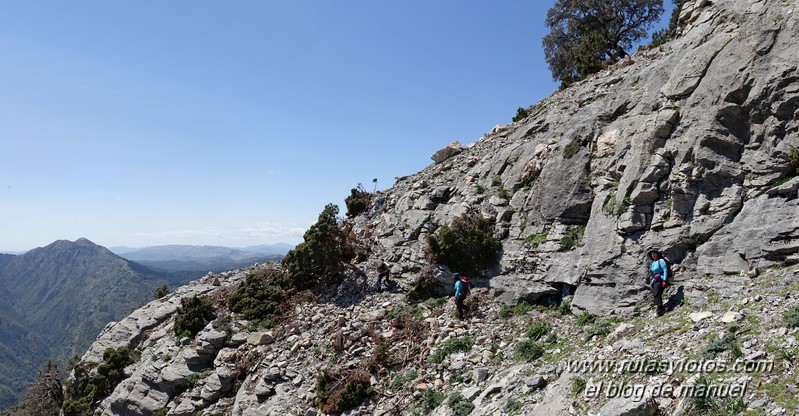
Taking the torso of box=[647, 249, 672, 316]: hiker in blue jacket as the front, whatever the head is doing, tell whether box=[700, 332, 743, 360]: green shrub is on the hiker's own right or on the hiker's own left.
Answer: on the hiker's own left

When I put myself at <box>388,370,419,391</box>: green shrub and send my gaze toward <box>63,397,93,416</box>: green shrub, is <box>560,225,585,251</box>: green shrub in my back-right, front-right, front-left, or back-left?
back-right

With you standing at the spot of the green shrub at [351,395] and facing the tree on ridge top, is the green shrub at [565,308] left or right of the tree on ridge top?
right

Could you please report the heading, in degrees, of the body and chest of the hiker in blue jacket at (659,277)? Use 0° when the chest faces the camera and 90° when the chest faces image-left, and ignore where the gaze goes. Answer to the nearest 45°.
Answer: approximately 45°

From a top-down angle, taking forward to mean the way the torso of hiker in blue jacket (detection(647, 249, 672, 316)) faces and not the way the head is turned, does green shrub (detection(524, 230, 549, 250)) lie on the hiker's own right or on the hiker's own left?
on the hiker's own right

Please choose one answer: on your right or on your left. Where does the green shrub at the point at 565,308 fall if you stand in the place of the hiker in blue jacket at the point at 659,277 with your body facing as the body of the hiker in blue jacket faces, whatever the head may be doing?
on your right

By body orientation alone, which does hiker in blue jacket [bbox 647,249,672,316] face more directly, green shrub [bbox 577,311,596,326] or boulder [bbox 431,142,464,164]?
the green shrub
